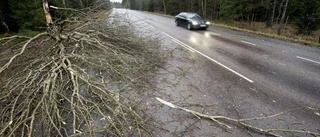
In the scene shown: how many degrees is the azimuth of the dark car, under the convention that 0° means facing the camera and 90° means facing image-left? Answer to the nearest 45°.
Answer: approximately 315°

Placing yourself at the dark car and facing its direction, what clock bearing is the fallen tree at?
The fallen tree is roughly at 2 o'clock from the dark car.
